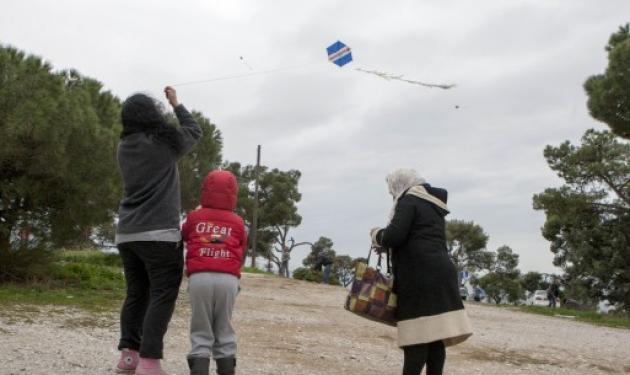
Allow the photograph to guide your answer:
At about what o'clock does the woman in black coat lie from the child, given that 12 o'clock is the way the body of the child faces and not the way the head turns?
The woman in black coat is roughly at 3 o'clock from the child.

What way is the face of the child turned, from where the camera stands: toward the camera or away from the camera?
away from the camera

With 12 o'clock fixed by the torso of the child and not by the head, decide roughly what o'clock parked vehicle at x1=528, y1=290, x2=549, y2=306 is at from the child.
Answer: The parked vehicle is roughly at 1 o'clock from the child.

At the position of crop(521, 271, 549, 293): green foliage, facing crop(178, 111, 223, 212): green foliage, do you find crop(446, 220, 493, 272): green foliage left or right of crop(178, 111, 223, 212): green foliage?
right

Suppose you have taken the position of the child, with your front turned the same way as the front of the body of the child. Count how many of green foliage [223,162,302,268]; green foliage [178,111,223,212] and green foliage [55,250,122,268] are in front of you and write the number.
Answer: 3

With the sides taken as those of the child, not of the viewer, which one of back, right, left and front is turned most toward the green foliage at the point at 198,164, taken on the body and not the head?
front

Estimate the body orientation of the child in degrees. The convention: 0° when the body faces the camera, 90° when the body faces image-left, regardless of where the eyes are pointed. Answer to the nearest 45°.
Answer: approximately 180°

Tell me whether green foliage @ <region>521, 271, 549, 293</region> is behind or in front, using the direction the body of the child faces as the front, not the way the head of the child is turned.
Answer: in front

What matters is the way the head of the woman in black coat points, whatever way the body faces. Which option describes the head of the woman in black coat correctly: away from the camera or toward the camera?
away from the camera

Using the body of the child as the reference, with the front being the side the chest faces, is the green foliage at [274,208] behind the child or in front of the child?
in front

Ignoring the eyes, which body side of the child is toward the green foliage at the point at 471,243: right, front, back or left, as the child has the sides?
front

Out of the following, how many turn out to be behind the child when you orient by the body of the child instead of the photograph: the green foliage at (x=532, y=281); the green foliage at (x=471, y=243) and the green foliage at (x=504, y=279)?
0
